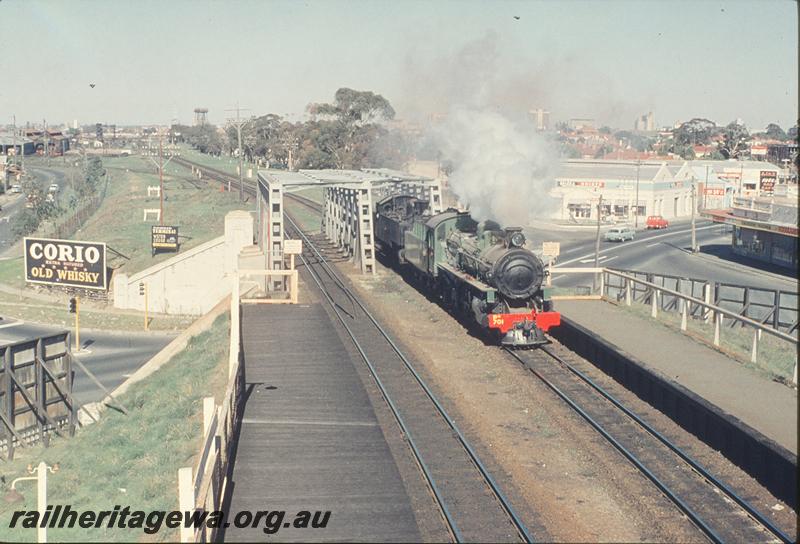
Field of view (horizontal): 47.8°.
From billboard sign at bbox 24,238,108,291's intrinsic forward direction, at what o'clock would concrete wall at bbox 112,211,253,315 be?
The concrete wall is roughly at 10 o'clock from the billboard sign.

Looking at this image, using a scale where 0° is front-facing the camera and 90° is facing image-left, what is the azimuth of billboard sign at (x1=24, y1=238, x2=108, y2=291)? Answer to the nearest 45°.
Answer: approximately 0°

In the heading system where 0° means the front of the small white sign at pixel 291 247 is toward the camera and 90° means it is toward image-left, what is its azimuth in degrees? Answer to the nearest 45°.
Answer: approximately 0°

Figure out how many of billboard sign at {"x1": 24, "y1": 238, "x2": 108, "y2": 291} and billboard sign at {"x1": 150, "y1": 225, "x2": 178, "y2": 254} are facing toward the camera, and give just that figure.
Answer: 2

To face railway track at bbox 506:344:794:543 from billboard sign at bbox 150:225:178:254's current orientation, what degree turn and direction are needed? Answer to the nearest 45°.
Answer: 0° — it already faces it
